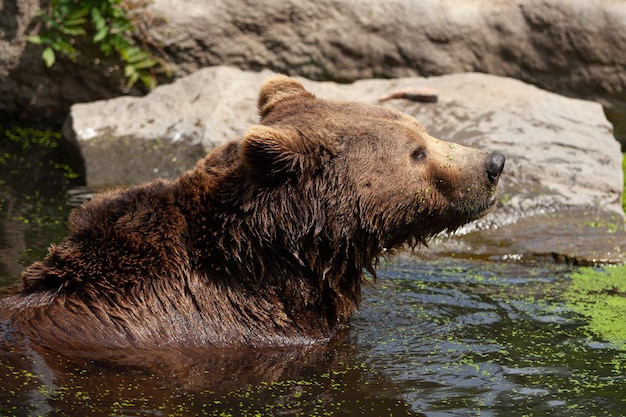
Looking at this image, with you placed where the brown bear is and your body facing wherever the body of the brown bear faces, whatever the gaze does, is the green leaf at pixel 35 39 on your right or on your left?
on your left

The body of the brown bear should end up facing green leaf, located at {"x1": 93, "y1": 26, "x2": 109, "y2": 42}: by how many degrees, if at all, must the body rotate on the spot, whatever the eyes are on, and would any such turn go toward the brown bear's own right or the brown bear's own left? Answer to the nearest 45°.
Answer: approximately 90° to the brown bear's own left

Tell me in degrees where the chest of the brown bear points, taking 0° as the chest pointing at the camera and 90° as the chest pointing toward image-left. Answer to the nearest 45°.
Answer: approximately 270°

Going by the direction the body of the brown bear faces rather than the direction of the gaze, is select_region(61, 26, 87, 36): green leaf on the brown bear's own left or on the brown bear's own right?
on the brown bear's own left

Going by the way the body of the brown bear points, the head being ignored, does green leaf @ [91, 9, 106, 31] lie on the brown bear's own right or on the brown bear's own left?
on the brown bear's own left

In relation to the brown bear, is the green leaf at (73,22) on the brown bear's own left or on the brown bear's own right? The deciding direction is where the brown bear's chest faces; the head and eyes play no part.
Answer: on the brown bear's own left

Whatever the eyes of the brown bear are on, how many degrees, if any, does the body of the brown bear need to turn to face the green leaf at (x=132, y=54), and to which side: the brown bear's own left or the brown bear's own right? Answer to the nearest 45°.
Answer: approximately 90° to the brown bear's own left

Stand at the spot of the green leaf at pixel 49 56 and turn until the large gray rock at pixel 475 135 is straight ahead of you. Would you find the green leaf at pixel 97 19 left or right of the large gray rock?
left
